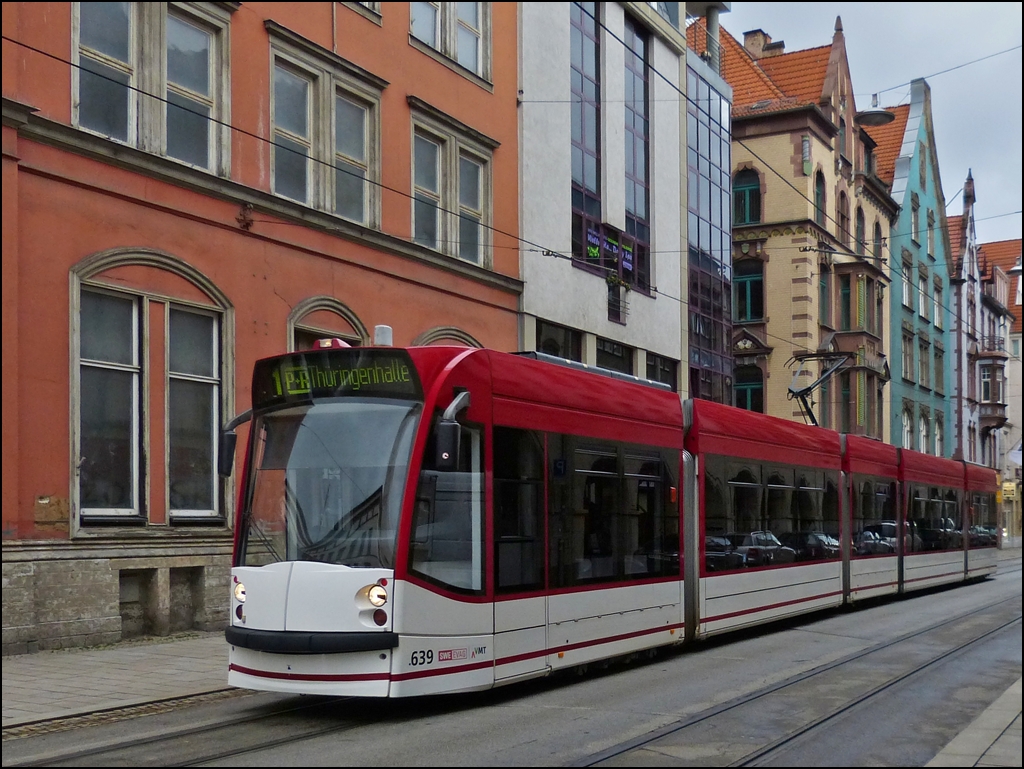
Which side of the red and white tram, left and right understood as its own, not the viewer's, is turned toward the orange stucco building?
right

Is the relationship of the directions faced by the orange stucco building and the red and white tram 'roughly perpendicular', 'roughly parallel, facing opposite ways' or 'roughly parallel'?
roughly perpendicular

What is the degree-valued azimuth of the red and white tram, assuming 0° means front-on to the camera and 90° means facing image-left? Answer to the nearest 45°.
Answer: approximately 45°

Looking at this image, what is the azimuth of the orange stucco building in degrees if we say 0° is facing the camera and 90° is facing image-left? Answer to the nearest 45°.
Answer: approximately 315°
